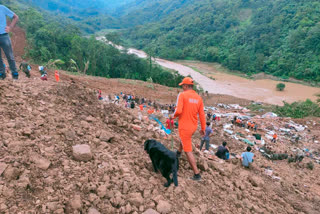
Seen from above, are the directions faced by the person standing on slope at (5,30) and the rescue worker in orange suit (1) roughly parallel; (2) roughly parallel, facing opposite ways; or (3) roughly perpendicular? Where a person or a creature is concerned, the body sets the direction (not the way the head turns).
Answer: roughly parallel

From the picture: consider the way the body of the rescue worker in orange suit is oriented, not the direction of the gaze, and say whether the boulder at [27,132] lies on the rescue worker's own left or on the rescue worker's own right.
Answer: on the rescue worker's own left

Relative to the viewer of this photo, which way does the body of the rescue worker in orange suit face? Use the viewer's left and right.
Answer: facing away from the viewer and to the left of the viewer

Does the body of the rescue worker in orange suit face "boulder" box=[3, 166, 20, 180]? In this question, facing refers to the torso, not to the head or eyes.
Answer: no

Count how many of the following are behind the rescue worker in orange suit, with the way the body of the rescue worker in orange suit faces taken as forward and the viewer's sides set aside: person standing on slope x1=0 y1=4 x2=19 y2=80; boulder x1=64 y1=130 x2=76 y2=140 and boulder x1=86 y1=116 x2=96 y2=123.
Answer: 0

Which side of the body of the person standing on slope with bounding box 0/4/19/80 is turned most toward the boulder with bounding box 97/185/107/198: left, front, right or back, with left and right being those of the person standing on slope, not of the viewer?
front

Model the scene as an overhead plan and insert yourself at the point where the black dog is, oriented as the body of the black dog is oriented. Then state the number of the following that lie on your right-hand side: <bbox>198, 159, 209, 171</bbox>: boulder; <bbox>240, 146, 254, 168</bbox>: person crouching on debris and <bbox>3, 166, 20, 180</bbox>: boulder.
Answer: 2

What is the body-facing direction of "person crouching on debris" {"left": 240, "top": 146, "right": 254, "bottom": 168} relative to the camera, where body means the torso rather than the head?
away from the camera

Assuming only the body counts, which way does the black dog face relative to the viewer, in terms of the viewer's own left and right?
facing away from the viewer and to the left of the viewer

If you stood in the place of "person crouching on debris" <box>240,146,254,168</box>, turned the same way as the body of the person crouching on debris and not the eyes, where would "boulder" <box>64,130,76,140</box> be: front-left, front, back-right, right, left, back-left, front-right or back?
back-left

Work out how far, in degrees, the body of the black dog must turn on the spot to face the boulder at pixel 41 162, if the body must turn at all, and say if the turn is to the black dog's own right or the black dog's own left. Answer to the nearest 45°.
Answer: approximately 45° to the black dog's own left

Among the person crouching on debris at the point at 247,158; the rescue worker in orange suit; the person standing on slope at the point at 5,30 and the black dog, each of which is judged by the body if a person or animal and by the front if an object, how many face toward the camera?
0
